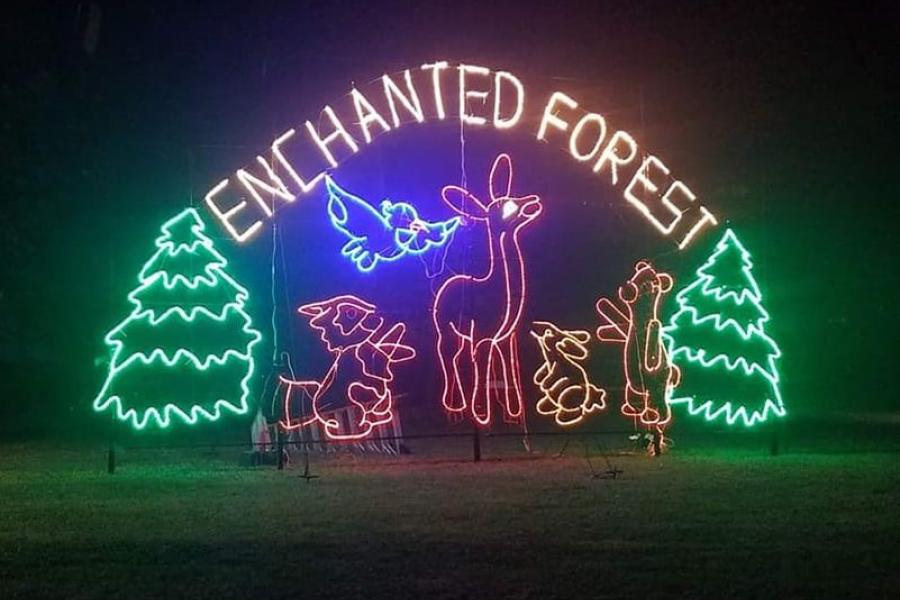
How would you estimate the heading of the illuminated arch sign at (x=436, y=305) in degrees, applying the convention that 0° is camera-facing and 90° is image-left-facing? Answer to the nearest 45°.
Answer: approximately 0°

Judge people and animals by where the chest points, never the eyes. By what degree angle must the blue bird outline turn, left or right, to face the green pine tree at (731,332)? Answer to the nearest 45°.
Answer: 0° — it already faces it

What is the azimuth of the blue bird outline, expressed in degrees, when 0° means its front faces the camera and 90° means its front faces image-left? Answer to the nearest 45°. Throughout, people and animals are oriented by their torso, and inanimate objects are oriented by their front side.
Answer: approximately 270°

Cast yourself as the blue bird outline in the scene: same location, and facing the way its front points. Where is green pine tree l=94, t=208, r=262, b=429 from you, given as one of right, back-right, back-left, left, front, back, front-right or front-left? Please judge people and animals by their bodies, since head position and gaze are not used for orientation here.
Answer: back
